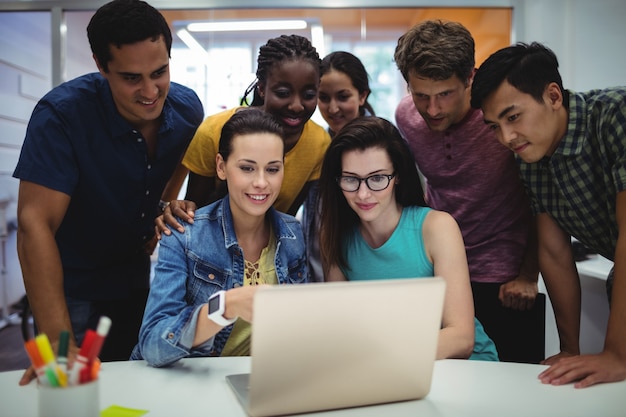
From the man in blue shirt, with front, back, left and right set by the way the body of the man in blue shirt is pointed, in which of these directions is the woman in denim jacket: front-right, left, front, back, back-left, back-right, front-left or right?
front

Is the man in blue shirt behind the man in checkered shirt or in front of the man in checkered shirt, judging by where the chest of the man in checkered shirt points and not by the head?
in front

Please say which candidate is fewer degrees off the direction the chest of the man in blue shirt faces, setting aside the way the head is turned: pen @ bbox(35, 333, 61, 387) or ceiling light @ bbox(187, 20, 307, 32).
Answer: the pen

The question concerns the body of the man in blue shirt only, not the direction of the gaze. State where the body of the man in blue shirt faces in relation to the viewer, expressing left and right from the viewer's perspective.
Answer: facing the viewer and to the right of the viewer

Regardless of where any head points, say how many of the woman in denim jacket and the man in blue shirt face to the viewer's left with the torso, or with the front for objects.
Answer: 0

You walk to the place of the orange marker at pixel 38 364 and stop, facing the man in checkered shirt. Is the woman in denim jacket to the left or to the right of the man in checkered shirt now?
left

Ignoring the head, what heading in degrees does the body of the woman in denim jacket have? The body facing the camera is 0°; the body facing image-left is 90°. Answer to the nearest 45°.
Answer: approximately 315°

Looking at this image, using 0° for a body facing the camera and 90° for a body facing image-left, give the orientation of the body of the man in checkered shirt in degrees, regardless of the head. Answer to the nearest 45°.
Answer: approximately 45°

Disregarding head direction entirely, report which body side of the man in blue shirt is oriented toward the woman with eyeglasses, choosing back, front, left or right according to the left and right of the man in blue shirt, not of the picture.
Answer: front

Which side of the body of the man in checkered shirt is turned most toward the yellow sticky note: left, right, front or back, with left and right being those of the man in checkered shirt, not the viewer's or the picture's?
front

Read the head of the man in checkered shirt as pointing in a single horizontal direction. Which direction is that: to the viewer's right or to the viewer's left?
to the viewer's left

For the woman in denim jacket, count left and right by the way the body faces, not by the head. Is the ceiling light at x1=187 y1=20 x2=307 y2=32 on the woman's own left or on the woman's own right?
on the woman's own left

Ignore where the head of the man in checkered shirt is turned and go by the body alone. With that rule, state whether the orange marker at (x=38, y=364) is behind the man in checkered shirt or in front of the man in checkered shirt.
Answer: in front
